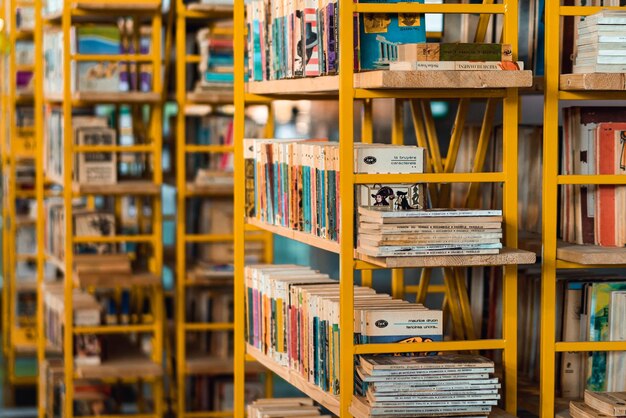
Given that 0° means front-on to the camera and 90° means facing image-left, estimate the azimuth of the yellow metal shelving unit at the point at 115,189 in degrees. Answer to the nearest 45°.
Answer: approximately 90°

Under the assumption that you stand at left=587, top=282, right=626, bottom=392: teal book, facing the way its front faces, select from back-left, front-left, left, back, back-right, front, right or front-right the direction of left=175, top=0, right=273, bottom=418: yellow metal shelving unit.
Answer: back-right

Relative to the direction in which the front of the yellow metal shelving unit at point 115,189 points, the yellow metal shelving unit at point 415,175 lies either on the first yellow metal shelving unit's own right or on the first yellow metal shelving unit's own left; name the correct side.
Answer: on the first yellow metal shelving unit's own left

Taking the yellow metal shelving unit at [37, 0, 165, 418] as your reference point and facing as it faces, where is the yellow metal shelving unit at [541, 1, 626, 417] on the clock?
the yellow metal shelving unit at [541, 1, 626, 417] is roughly at 8 o'clock from the yellow metal shelving unit at [37, 0, 165, 418].

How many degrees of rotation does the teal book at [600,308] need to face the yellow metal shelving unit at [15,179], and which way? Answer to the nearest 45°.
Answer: approximately 135° to its right

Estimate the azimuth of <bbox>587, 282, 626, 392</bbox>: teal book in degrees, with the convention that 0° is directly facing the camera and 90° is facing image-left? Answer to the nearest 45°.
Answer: approximately 0°
